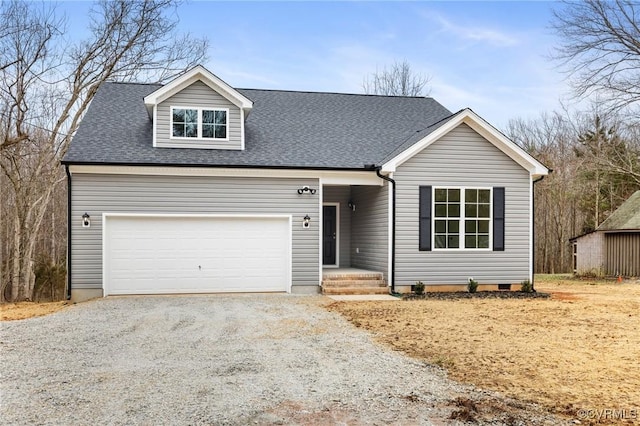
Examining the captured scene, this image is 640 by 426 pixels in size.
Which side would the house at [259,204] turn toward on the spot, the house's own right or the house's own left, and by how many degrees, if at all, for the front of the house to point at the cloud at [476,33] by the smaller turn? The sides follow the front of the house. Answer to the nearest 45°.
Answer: approximately 135° to the house's own left

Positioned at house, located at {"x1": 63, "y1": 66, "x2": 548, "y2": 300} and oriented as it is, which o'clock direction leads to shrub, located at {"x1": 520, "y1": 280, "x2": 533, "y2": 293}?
The shrub is roughly at 9 o'clock from the house.

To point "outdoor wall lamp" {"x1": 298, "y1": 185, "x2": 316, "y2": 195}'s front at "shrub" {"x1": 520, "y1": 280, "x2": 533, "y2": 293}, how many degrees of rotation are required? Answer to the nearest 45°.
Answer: approximately 90° to its left

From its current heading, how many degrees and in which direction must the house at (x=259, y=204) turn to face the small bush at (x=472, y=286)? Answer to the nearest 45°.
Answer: approximately 90° to its left

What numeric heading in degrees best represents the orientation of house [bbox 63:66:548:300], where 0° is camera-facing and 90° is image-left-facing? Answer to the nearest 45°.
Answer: approximately 0°
